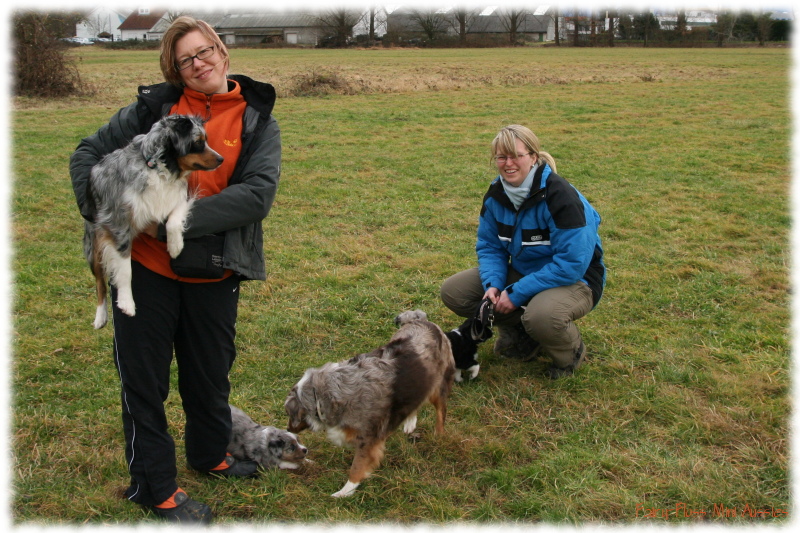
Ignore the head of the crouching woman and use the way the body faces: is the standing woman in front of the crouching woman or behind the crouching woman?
in front

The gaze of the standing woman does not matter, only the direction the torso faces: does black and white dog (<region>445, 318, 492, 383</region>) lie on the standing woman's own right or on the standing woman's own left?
on the standing woman's own left

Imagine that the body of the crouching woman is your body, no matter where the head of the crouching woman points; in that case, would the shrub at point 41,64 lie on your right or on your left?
on your right

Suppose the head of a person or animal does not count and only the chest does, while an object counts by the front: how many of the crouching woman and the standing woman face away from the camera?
0

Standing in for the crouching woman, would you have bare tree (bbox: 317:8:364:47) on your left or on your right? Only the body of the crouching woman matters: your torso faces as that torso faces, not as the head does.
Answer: on your right

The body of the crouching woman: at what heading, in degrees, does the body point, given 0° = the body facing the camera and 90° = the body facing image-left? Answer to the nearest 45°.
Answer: approximately 45°

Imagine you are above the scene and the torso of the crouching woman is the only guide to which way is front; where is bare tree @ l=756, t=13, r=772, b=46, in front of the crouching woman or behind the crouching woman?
behind
